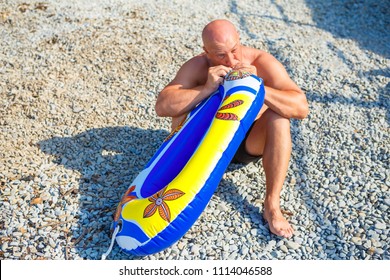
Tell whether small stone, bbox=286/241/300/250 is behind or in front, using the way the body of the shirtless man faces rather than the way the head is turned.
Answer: in front

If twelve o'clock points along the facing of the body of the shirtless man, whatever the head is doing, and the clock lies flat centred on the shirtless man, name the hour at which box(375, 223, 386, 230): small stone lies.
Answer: The small stone is roughly at 10 o'clock from the shirtless man.

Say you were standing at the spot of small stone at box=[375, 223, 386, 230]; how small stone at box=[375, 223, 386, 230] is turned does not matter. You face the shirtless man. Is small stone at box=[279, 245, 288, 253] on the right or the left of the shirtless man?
left

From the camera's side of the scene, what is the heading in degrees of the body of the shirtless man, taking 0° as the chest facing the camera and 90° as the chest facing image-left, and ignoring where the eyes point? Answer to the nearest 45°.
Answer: approximately 0°

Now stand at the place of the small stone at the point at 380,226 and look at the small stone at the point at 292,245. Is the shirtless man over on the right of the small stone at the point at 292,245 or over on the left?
right

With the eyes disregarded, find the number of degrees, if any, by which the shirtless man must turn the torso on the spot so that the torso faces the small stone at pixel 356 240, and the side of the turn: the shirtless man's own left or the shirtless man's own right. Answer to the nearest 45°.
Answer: approximately 45° to the shirtless man's own left

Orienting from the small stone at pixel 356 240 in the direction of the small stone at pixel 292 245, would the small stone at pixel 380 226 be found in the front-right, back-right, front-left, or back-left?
back-right

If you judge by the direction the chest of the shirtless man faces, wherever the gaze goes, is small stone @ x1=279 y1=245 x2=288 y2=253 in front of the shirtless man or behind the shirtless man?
in front
